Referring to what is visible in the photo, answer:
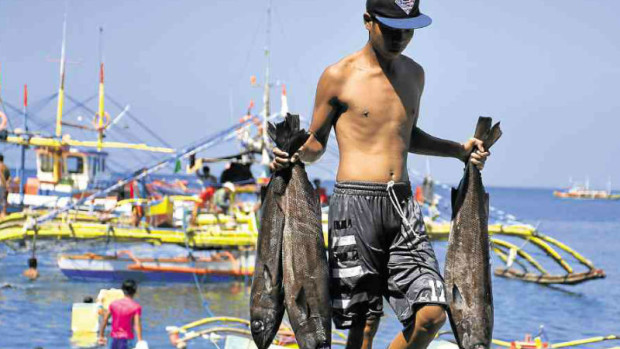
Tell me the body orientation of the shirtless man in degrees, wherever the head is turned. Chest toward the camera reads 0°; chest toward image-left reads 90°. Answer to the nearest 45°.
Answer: approximately 315°

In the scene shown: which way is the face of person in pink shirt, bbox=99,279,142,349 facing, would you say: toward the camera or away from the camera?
away from the camera
